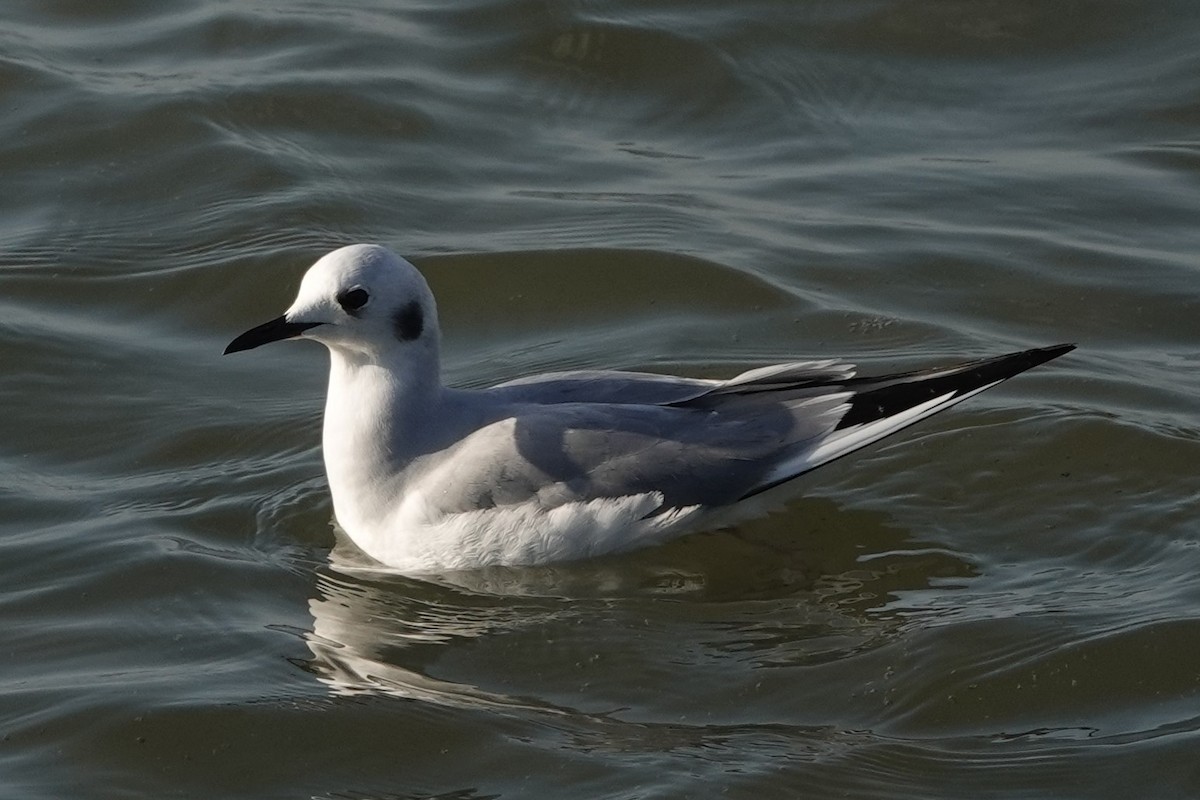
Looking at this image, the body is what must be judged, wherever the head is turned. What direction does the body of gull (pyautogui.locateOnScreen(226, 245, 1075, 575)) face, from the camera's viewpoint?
to the viewer's left
